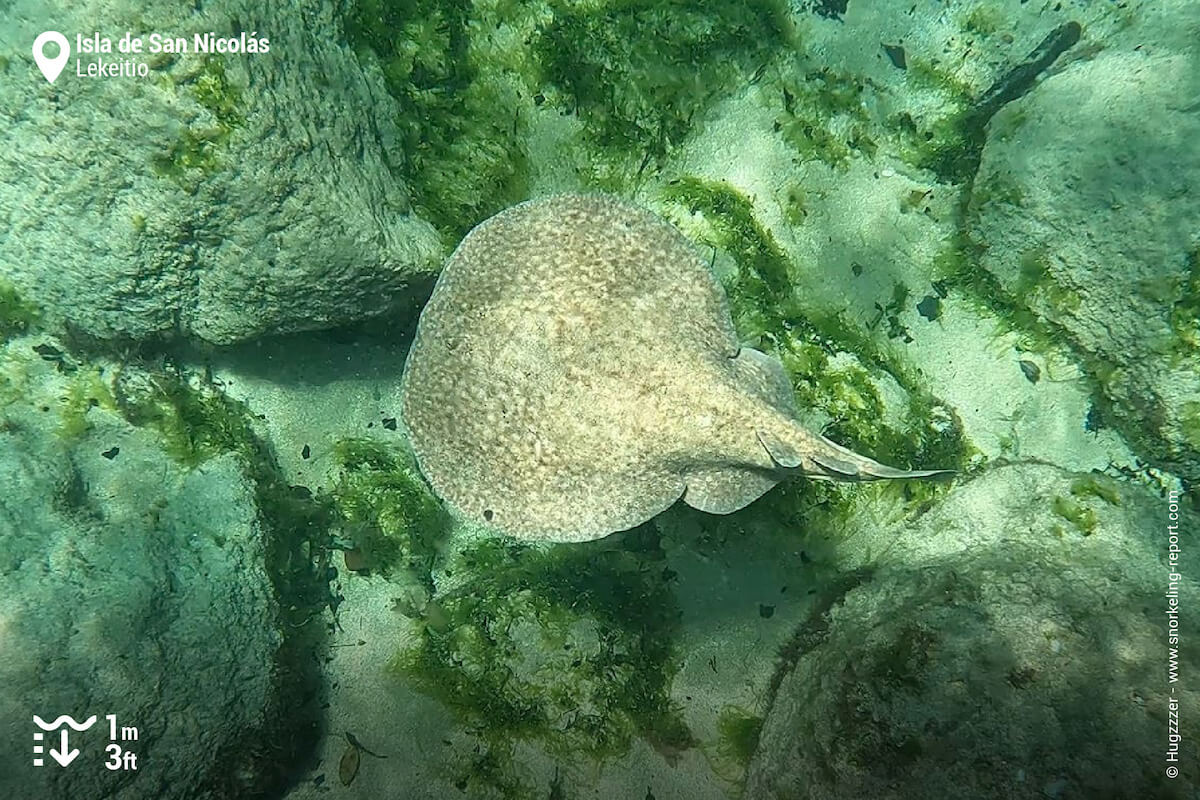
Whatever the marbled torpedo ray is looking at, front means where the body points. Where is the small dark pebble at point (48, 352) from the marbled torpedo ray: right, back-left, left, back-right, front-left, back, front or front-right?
front

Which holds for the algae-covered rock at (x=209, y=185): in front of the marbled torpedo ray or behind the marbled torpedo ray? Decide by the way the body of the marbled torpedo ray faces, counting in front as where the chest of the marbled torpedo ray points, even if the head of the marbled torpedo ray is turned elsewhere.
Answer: in front

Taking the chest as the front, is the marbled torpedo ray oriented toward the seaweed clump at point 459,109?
no

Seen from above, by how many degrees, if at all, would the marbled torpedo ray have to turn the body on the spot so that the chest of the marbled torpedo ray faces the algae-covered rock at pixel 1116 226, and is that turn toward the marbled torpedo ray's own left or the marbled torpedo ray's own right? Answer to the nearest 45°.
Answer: approximately 135° to the marbled torpedo ray's own right

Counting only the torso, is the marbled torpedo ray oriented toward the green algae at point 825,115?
no

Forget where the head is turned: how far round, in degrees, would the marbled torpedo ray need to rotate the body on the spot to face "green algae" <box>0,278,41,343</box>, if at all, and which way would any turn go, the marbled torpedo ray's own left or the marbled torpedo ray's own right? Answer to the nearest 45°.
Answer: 0° — it already faces it

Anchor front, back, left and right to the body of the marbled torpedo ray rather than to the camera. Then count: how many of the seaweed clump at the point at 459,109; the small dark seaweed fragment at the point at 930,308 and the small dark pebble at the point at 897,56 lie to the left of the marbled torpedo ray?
0

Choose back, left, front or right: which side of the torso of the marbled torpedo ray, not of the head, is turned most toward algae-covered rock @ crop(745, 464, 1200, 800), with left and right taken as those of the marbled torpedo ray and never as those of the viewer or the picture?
back

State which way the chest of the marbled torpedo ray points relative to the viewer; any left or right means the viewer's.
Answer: facing to the left of the viewer

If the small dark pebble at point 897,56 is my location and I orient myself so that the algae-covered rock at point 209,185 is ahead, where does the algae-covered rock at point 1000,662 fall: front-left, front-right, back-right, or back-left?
front-left

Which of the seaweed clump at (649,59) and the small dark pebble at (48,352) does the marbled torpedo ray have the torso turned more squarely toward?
the small dark pebble

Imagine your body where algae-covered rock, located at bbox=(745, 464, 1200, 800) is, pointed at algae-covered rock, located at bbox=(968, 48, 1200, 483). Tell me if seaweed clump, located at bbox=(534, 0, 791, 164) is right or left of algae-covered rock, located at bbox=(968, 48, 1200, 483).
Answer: left

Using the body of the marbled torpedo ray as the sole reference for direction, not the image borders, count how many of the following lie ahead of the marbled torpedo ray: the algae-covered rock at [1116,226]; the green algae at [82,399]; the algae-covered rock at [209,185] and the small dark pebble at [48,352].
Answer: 3

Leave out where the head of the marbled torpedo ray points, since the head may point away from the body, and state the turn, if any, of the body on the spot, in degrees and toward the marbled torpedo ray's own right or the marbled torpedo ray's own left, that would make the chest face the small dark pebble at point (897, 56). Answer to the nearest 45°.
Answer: approximately 135° to the marbled torpedo ray's own right

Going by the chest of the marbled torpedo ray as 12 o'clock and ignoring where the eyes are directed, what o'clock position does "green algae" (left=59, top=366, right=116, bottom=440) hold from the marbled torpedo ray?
The green algae is roughly at 12 o'clock from the marbled torpedo ray.

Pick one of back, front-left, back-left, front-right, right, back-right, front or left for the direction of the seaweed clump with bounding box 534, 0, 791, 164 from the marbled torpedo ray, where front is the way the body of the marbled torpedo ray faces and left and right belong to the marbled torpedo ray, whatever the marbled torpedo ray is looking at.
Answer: right

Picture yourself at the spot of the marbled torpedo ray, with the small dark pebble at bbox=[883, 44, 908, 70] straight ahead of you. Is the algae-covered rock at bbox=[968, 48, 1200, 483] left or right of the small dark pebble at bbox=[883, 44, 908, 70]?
right

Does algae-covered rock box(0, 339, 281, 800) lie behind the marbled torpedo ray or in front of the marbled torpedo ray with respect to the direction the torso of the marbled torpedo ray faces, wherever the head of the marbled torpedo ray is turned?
in front

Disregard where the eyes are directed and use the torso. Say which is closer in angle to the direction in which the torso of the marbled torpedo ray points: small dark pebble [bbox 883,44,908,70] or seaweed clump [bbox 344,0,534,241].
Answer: the seaweed clump
